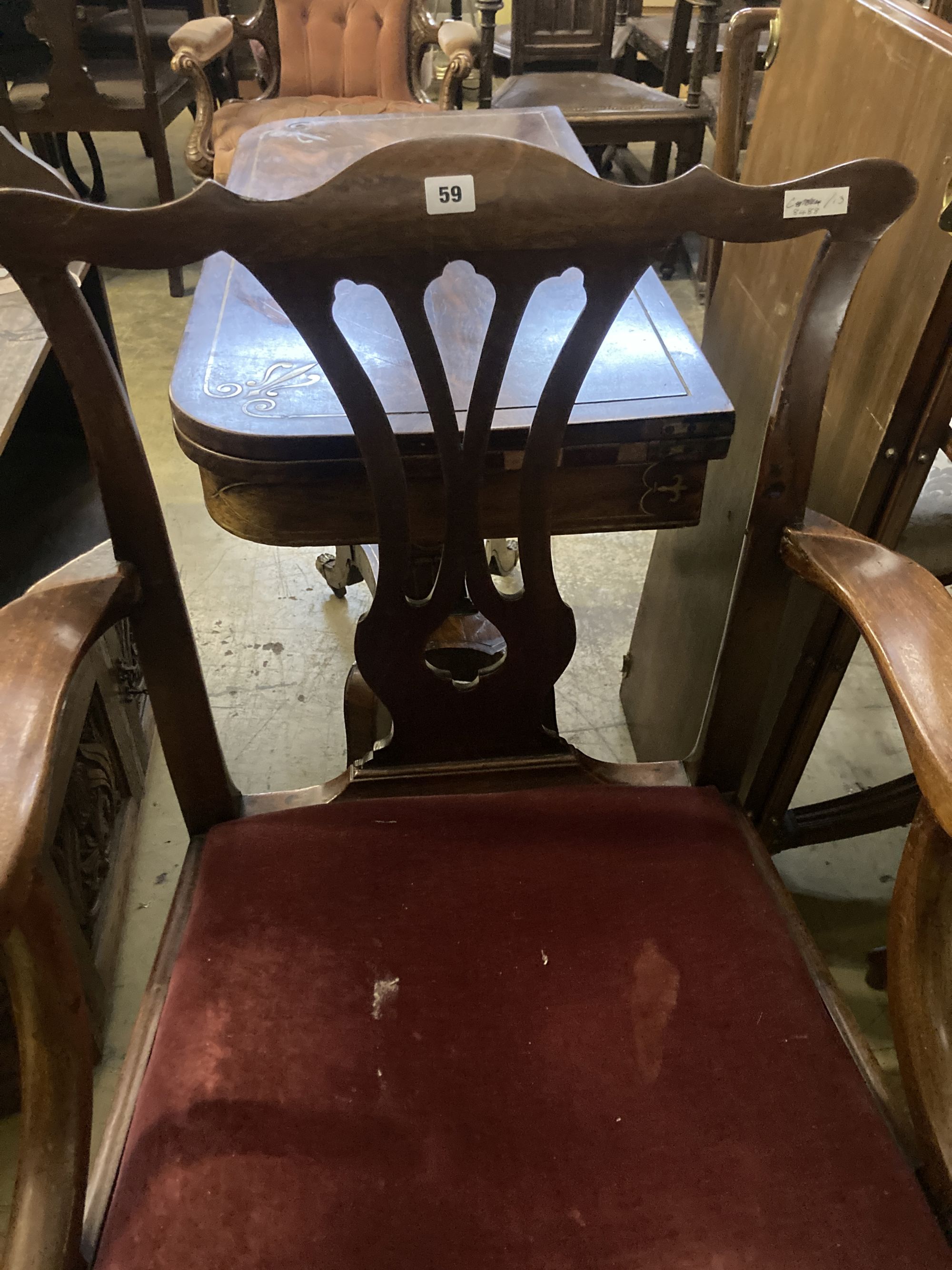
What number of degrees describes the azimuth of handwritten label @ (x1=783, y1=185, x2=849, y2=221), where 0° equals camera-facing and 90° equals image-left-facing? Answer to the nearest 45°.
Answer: approximately 0°

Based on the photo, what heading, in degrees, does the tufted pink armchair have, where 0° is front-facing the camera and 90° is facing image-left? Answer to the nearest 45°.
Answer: approximately 0°

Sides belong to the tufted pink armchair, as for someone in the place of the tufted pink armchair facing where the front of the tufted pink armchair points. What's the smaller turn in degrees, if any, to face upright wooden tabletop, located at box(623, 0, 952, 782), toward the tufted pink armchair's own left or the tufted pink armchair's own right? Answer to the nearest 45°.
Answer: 0° — it already faces it

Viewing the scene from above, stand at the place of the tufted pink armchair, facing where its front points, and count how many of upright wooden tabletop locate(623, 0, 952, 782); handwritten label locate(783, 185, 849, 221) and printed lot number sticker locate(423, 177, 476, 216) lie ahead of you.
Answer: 3

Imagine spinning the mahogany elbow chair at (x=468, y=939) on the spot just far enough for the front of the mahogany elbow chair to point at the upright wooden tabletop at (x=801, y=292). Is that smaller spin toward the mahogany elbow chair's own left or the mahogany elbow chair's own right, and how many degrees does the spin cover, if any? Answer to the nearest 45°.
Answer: approximately 135° to the mahogany elbow chair's own left
